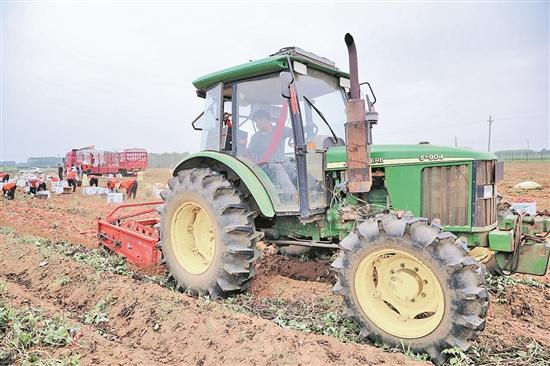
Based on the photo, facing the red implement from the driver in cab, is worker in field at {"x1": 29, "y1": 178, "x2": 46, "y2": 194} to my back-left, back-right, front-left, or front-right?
front-right

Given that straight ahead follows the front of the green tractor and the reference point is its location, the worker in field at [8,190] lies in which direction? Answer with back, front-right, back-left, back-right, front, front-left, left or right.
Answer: back

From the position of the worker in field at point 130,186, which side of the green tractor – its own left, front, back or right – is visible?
back

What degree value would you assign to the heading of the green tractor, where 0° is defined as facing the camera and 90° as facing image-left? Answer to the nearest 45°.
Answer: approximately 315°

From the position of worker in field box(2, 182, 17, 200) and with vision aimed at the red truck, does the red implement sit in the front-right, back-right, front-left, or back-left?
back-right

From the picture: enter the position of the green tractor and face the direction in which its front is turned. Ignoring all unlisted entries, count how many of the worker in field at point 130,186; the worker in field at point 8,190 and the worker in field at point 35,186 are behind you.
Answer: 3

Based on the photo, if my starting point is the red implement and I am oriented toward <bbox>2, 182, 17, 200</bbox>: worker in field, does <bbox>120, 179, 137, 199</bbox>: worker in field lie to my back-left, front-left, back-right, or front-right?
front-right

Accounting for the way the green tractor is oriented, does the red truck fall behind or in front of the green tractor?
behind

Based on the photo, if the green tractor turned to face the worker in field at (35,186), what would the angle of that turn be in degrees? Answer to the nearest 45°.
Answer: approximately 180°
